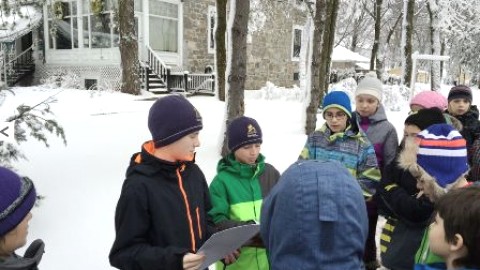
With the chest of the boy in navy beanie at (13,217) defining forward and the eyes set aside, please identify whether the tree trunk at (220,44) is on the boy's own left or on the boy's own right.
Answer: on the boy's own left

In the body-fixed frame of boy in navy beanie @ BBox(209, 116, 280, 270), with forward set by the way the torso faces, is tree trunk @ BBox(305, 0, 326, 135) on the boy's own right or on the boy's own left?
on the boy's own left

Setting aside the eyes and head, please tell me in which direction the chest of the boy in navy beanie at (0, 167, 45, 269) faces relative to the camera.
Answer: to the viewer's right

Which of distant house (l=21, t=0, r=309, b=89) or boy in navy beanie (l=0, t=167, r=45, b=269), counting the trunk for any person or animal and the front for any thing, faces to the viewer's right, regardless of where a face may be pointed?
the boy in navy beanie

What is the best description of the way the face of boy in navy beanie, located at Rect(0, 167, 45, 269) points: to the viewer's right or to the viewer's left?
to the viewer's right

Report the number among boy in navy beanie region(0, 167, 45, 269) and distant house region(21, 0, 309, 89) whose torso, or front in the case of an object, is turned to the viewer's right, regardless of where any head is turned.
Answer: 1

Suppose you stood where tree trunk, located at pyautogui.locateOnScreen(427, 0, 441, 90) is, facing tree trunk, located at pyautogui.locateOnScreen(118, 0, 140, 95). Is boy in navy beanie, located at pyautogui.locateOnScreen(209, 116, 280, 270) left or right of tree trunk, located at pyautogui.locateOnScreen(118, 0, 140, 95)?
left

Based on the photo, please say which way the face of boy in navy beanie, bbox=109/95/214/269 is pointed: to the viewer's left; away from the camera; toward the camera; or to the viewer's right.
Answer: to the viewer's right

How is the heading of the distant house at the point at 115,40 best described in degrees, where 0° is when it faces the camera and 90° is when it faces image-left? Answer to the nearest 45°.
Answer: approximately 0°

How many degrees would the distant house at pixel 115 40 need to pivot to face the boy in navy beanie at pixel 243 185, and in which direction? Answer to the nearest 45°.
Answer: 0° — it already faces them
